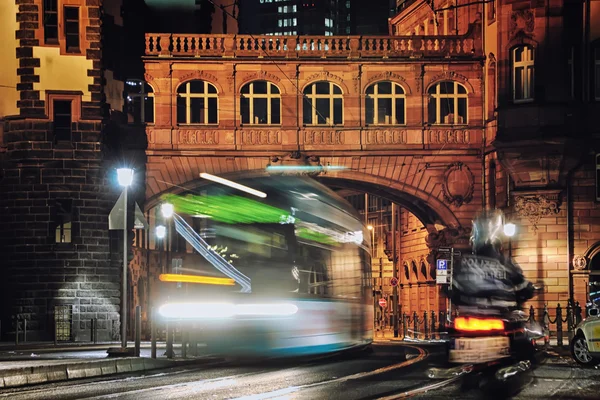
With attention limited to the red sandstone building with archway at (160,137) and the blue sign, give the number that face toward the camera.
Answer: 2

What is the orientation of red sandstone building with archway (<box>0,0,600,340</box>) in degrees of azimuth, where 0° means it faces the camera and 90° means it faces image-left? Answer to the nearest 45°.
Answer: approximately 0°

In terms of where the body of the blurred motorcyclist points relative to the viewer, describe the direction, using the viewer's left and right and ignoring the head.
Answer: facing away from the viewer

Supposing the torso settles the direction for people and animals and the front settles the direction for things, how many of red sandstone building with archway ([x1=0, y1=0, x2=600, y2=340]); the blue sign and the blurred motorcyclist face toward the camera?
2

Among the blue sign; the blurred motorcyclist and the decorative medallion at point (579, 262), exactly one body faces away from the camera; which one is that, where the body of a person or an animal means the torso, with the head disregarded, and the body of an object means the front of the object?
the blurred motorcyclist

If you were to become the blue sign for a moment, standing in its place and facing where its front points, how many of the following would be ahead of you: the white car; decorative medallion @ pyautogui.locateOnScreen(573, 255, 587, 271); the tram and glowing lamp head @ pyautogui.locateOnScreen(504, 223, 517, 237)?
2
